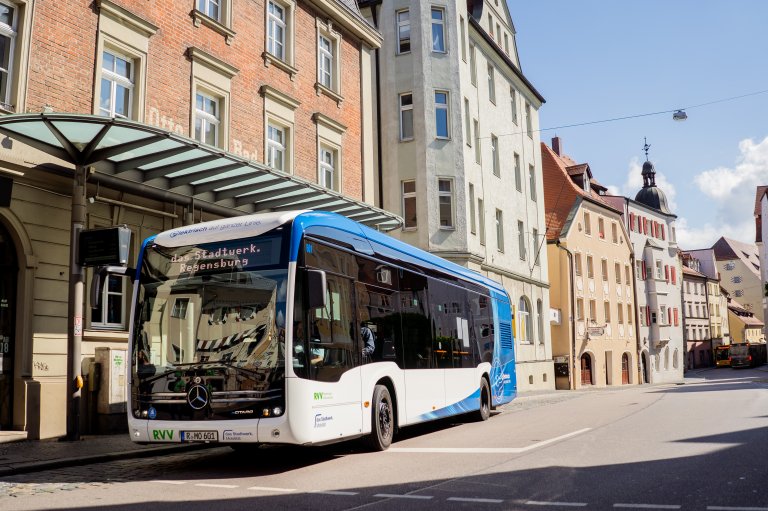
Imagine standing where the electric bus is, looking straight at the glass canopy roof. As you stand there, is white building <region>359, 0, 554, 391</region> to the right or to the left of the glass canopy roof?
right

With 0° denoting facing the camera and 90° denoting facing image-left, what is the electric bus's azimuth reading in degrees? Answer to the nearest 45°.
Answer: approximately 45°

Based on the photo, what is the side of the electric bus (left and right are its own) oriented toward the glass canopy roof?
right

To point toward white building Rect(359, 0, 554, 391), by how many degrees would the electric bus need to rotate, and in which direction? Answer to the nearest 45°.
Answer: approximately 135° to its right
